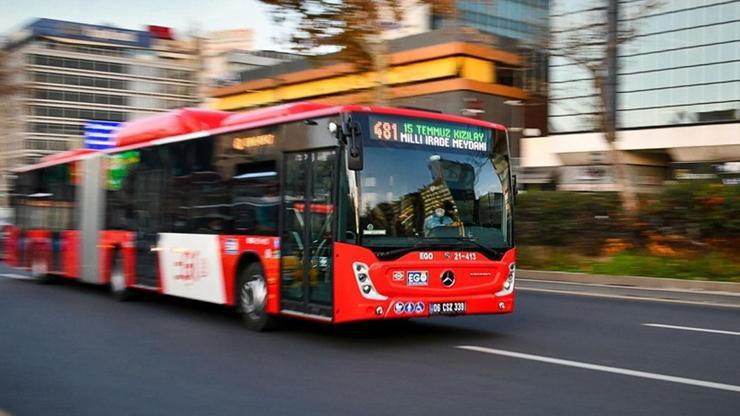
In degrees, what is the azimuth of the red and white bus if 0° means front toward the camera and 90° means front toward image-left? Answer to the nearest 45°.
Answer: approximately 315°

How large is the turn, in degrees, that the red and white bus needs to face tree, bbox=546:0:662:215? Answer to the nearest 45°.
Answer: approximately 90° to its left

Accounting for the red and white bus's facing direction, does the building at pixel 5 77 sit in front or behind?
behind

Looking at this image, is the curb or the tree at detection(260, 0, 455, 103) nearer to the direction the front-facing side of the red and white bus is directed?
the curb

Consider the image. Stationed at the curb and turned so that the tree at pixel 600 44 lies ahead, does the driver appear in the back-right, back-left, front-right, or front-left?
back-left

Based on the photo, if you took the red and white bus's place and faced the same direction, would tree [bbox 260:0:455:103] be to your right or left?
on your left

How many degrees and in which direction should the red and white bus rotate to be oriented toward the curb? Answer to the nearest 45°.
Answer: approximately 90° to its left
